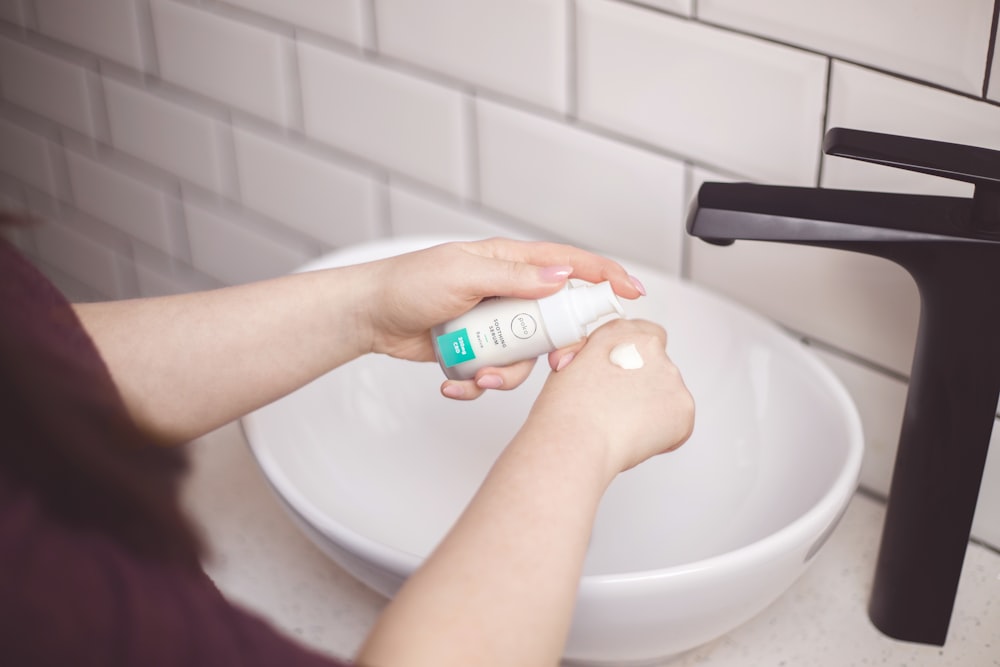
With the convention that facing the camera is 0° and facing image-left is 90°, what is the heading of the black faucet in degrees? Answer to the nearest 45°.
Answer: approximately 90°
